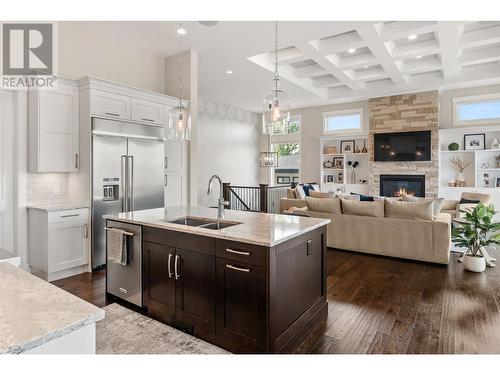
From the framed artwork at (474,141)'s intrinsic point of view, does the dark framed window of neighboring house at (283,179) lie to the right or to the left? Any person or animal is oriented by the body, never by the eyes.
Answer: on its right

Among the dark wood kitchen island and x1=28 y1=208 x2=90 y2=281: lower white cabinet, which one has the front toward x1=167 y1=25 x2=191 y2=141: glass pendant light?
the lower white cabinet

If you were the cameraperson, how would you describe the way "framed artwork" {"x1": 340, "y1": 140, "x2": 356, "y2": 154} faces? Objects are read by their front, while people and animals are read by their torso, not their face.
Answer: facing the viewer

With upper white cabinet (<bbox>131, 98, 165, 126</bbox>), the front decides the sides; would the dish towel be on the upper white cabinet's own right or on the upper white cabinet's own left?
on the upper white cabinet's own right

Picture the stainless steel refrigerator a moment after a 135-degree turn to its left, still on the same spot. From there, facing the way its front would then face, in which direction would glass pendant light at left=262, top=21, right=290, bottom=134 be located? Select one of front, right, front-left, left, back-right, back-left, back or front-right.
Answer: back-right

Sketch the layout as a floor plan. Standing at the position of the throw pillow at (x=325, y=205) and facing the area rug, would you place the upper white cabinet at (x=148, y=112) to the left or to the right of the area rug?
right

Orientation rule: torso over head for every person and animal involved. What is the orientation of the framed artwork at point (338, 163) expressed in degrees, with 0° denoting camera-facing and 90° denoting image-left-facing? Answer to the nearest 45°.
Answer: approximately 0°

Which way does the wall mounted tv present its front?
toward the camera

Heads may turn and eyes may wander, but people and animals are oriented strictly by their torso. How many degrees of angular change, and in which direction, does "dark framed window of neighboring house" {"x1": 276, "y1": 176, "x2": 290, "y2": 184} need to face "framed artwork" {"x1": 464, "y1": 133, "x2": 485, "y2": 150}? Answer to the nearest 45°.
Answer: approximately 45° to its left

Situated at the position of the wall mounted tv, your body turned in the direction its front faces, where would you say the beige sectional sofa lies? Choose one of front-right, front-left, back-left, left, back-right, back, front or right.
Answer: front

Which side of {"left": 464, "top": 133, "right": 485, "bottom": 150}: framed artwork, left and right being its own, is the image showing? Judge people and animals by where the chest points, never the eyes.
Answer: front

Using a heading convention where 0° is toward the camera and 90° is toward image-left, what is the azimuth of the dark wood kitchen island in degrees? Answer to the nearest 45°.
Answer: approximately 45°

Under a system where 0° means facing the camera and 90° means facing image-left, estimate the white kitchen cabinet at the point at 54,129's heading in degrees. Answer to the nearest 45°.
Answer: approximately 315°

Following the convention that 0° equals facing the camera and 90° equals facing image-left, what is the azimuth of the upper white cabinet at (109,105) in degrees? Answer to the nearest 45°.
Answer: approximately 315°

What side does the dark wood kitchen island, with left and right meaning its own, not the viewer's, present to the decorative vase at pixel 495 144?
back
